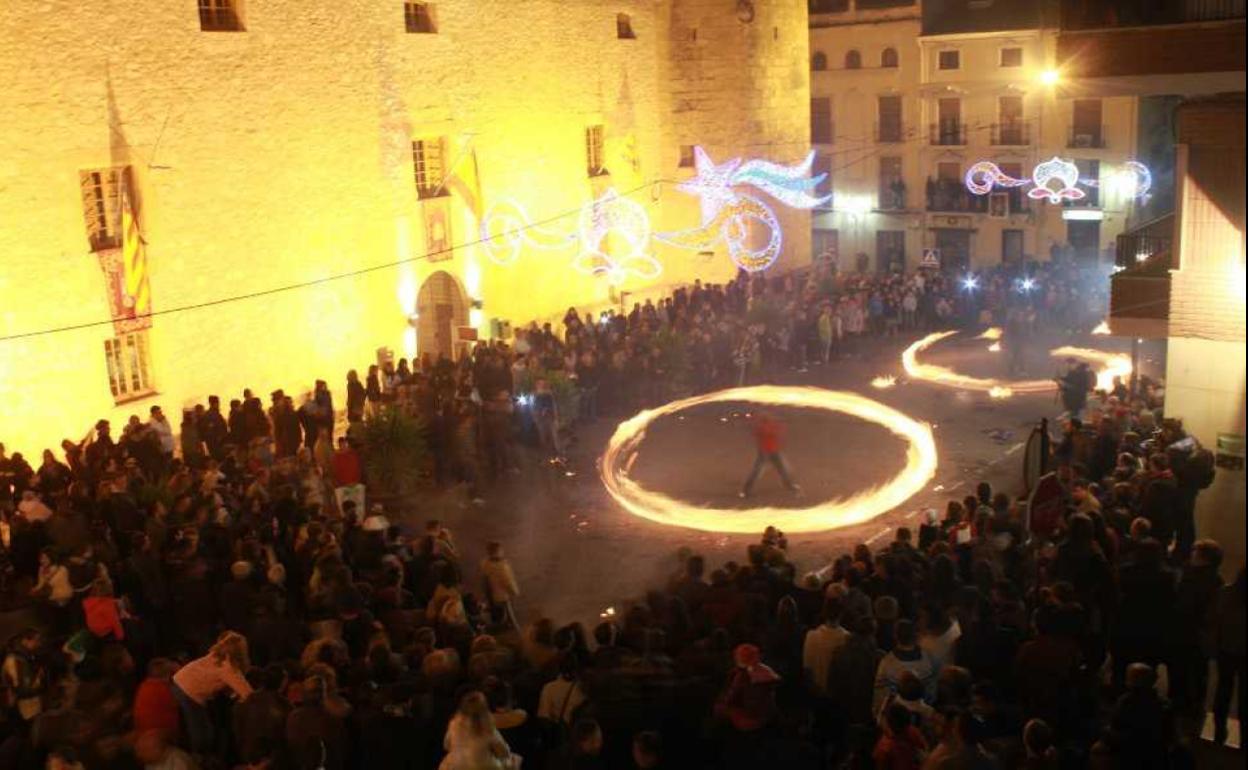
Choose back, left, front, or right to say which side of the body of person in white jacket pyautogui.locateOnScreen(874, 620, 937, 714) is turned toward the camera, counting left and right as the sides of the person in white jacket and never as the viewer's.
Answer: back

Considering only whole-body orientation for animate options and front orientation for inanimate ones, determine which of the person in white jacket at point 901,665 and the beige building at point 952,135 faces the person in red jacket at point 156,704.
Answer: the beige building

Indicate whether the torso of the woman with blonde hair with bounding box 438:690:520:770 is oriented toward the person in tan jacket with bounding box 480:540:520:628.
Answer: yes

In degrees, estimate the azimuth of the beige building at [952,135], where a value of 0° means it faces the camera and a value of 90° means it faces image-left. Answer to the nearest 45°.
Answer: approximately 0°

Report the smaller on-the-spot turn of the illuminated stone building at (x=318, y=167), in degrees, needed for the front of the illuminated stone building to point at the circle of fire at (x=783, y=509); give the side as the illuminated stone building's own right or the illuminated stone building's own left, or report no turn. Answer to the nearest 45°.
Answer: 0° — it already faces it

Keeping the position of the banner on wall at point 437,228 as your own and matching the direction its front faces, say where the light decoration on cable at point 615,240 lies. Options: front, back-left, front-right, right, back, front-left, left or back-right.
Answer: left

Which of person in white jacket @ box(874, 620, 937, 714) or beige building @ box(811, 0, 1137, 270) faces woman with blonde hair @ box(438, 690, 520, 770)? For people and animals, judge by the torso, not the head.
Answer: the beige building

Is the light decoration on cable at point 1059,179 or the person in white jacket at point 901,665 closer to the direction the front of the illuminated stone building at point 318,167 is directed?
the person in white jacket

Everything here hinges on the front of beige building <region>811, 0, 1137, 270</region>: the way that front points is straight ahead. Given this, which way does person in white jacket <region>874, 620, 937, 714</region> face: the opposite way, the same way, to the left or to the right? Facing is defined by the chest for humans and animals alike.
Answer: the opposite way

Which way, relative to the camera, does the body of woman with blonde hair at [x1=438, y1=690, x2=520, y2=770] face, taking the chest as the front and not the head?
away from the camera

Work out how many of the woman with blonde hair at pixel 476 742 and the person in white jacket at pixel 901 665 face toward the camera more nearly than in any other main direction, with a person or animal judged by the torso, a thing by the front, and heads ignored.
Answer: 0

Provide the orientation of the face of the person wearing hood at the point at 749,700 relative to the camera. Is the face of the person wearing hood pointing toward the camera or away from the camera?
away from the camera

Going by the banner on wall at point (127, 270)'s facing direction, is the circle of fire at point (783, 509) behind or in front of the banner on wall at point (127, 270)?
in front

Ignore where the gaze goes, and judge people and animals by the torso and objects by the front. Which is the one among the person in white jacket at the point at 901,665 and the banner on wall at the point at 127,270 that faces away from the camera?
the person in white jacket

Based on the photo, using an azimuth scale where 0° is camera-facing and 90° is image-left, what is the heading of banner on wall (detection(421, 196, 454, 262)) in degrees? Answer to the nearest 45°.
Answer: approximately 315°
